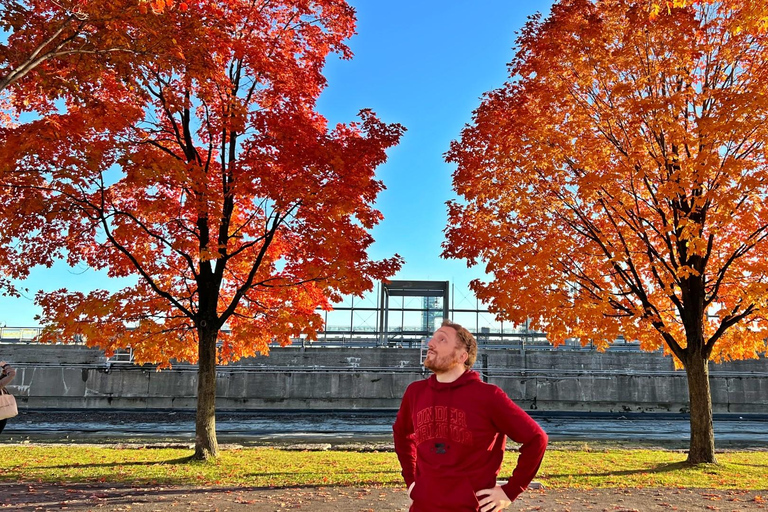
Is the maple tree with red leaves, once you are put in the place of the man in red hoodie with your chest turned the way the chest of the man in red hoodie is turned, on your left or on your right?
on your right

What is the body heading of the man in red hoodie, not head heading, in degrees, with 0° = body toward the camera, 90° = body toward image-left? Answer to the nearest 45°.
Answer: approximately 45°

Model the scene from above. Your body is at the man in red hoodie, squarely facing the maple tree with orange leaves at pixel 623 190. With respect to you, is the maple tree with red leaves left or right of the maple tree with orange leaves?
left

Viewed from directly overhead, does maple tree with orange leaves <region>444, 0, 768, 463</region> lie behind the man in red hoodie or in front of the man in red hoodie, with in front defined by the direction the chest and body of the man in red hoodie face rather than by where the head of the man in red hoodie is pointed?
behind
